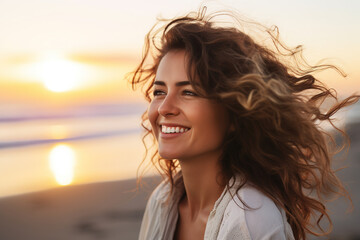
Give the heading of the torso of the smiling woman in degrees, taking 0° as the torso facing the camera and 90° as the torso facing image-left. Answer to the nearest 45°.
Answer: approximately 45°
